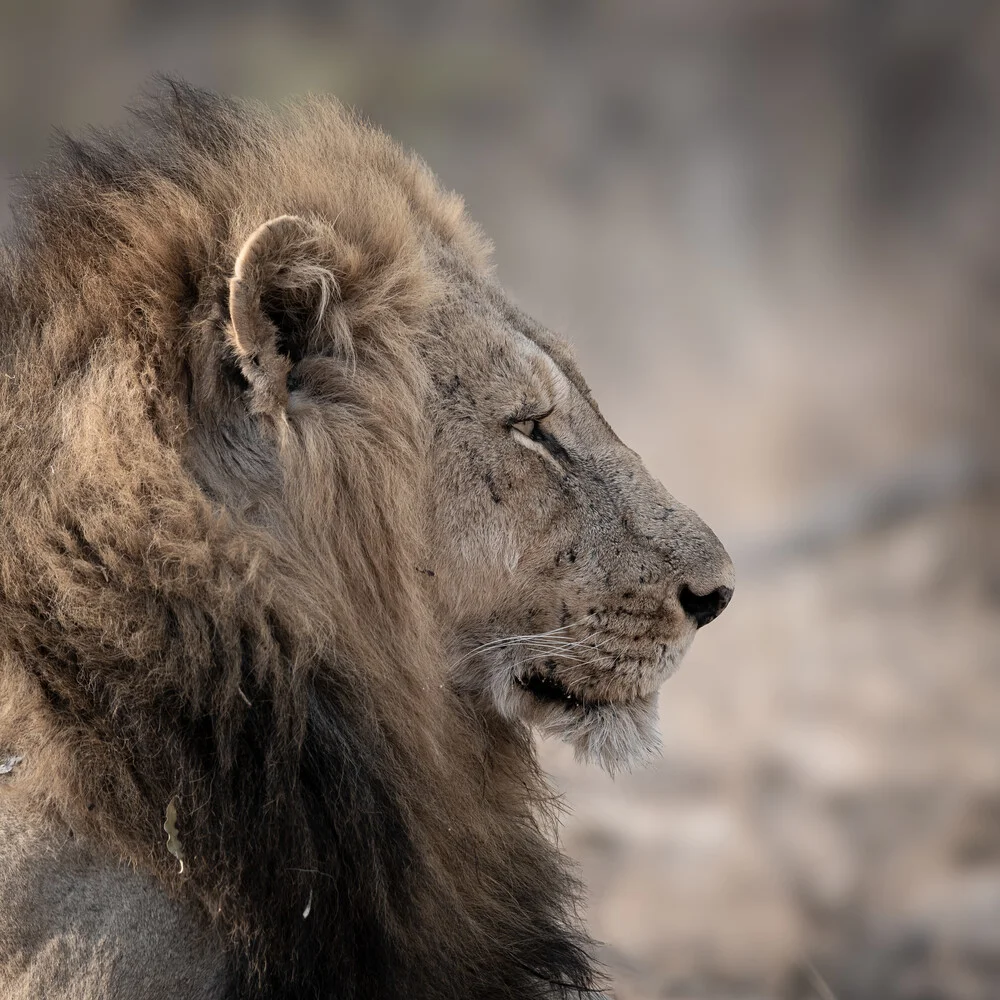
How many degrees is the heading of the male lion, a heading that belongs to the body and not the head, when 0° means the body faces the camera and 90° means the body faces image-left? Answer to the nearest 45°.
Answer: approximately 270°
